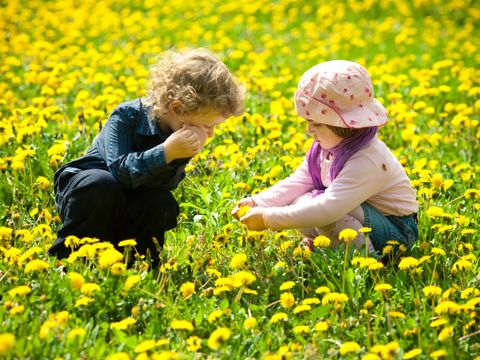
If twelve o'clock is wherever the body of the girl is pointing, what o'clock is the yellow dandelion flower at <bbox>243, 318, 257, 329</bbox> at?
The yellow dandelion flower is roughly at 10 o'clock from the girl.

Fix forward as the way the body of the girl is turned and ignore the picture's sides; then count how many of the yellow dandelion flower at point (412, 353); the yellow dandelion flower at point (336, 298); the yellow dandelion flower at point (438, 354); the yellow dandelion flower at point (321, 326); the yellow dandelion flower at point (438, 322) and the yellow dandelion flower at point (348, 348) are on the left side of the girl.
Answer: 6

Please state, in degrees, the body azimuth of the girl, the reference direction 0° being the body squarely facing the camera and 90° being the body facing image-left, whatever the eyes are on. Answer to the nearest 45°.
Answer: approximately 90°

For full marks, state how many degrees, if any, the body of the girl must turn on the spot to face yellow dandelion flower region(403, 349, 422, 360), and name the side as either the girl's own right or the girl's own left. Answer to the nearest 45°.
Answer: approximately 90° to the girl's own left

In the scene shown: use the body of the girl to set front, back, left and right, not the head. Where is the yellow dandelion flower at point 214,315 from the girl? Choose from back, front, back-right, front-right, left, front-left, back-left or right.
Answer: front-left

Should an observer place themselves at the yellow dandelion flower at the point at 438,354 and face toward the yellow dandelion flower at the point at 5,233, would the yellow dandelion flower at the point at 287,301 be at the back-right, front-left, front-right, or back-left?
front-right

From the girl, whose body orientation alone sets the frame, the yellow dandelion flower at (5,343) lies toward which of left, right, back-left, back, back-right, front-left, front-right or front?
front-left

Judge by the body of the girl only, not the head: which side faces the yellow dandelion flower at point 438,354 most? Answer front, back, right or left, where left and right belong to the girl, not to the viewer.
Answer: left

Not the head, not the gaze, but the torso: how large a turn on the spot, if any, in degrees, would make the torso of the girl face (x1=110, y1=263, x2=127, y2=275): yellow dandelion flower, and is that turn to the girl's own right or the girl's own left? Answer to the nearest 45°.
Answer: approximately 45° to the girl's own left

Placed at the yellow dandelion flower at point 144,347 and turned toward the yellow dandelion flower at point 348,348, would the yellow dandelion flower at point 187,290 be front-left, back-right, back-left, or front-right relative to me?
front-left

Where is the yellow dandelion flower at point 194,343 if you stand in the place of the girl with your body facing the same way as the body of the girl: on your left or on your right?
on your left

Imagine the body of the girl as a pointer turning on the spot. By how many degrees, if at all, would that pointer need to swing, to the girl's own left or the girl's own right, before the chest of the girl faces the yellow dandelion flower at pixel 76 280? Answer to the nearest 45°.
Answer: approximately 45° to the girl's own left

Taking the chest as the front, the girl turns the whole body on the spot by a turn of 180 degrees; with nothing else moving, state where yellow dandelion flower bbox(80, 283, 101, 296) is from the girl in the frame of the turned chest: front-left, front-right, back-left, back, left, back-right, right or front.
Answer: back-right

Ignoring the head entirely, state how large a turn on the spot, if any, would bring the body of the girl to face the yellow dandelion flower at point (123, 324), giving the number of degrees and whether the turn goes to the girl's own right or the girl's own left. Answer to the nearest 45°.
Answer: approximately 45° to the girl's own left

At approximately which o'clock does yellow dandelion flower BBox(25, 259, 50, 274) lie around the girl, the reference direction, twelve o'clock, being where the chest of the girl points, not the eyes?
The yellow dandelion flower is roughly at 11 o'clock from the girl.

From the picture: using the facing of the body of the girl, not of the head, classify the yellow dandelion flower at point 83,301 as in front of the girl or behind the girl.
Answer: in front
